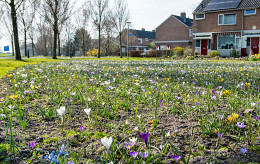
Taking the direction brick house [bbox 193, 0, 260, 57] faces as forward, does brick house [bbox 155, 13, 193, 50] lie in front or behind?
behind

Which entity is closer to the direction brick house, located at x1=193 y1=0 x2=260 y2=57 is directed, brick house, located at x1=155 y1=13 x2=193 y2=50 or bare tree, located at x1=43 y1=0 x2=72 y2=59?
the bare tree

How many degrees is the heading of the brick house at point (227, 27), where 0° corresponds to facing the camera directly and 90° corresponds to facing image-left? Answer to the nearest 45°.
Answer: approximately 0°

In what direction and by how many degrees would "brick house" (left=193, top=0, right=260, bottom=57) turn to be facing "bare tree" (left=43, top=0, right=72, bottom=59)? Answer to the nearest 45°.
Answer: approximately 45° to its right
